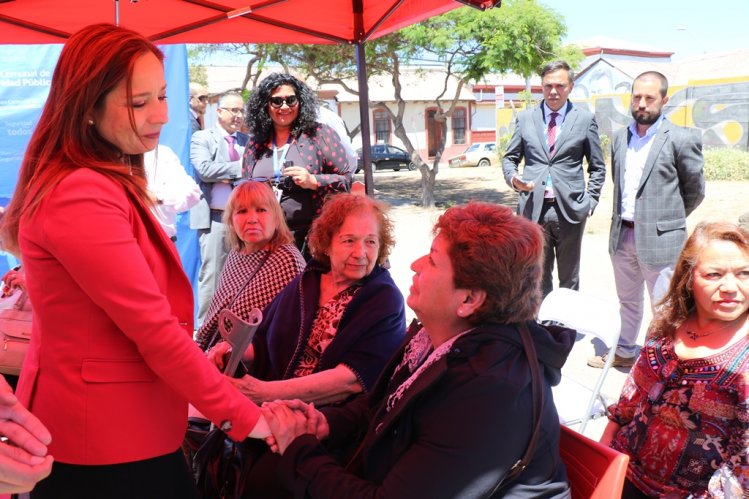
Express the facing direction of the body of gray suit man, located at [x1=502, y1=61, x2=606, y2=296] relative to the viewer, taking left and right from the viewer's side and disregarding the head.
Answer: facing the viewer

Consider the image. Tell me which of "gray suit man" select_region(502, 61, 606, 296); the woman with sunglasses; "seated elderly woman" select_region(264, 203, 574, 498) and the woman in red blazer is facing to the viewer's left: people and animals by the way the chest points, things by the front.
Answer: the seated elderly woman

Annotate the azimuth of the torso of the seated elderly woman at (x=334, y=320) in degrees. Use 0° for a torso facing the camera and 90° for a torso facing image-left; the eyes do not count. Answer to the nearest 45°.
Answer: approximately 45°

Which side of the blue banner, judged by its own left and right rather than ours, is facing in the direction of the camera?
front

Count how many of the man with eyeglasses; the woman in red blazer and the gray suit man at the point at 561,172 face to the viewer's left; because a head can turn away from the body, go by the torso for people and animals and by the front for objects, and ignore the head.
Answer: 0

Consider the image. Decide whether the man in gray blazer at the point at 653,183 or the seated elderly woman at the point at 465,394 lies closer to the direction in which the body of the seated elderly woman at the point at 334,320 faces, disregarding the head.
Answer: the seated elderly woman

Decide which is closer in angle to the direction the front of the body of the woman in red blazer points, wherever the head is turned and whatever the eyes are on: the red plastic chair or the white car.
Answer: the red plastic chair

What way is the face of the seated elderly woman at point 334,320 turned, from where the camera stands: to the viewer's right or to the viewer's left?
to the viewer's right

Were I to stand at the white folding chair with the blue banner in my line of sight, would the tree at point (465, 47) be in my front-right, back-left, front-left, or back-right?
front-right

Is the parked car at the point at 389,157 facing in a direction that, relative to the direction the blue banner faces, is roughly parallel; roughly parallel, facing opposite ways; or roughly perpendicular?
roughly perpendicular

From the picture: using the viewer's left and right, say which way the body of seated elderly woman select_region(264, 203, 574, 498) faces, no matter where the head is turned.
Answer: facing to the left of the viewer

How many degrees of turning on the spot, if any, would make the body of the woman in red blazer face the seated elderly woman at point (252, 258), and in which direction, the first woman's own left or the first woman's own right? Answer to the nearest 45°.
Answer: approximately 90° to the first woman's own left
